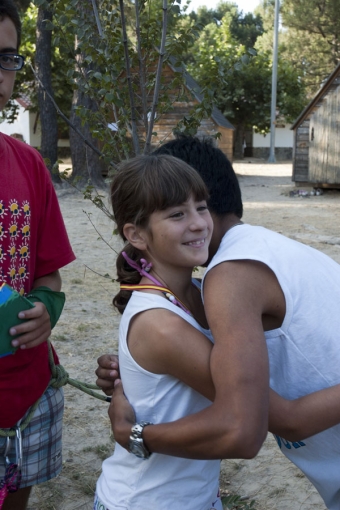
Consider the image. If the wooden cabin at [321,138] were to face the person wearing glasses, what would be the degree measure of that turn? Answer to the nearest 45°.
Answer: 0° — it already faces them

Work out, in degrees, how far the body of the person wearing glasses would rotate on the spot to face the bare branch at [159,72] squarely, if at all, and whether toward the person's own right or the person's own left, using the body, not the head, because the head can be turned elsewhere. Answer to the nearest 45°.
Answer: approximately 135° to the person's own left

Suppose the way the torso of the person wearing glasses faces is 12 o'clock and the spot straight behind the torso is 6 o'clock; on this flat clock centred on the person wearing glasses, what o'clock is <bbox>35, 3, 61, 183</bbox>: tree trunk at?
The tree trunk is roughly at 6 o'clock from the person wearing glasses.

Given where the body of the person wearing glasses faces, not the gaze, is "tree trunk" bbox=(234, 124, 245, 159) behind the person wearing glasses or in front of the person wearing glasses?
behind

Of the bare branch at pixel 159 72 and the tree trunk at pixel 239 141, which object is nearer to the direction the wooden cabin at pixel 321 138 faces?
the bare branch

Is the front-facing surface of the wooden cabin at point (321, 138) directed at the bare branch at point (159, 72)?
yes

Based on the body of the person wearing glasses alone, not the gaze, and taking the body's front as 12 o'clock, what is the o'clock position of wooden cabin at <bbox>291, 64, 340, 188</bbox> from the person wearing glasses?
The wooden cabin is roughly at 7 o'clock from the person wearing glasses.

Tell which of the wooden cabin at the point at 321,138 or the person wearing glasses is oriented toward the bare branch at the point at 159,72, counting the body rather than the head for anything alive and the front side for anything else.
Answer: the wooden cabin
